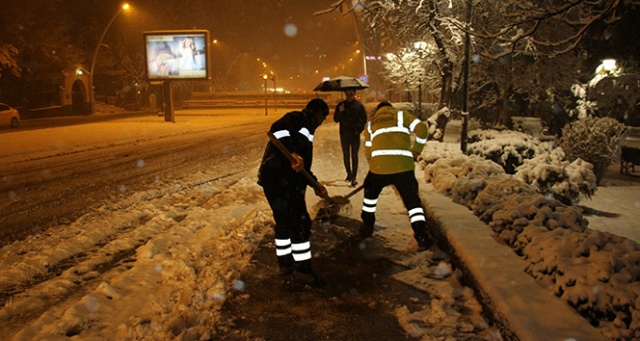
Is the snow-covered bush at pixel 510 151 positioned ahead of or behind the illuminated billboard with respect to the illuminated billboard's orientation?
ahead

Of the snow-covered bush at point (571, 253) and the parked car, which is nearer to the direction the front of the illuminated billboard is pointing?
the snow-covered bush

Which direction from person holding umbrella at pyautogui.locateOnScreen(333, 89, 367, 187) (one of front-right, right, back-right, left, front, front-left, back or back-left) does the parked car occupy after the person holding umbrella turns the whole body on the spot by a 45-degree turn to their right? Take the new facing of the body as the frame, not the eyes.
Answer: right

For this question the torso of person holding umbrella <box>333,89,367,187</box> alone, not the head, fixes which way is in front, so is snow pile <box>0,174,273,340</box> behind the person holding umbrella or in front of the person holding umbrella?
in front

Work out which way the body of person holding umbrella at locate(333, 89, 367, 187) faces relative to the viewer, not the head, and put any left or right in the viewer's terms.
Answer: facing the viewer

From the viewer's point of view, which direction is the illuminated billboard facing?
toward the camera

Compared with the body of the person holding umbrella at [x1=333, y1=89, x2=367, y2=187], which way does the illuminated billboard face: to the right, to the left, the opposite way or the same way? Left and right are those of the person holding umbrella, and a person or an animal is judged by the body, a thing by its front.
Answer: the same way

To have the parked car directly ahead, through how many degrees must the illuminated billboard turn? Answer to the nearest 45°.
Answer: approximately 90° to its right

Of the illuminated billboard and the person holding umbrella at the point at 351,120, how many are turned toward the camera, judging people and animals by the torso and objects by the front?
2

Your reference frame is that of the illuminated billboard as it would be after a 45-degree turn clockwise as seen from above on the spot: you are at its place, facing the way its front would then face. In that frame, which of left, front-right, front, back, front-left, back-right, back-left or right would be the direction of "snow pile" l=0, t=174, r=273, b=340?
front-left

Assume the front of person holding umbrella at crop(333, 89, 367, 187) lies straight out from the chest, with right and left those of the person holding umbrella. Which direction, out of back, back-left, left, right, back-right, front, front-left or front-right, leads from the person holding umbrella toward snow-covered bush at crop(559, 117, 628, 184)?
back-left

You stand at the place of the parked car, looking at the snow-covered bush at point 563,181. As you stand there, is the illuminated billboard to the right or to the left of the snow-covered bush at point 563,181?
left

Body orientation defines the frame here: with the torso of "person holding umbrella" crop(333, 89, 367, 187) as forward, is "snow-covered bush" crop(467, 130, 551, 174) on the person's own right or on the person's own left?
on the person's own left

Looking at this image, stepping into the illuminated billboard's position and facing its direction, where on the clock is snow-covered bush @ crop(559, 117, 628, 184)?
The snow-covered bush is roughly at 11 o'clock from the illuminated billboard.

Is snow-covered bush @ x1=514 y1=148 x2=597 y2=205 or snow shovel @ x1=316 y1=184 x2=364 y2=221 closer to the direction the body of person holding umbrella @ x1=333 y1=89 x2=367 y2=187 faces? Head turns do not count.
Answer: the snow shovel
